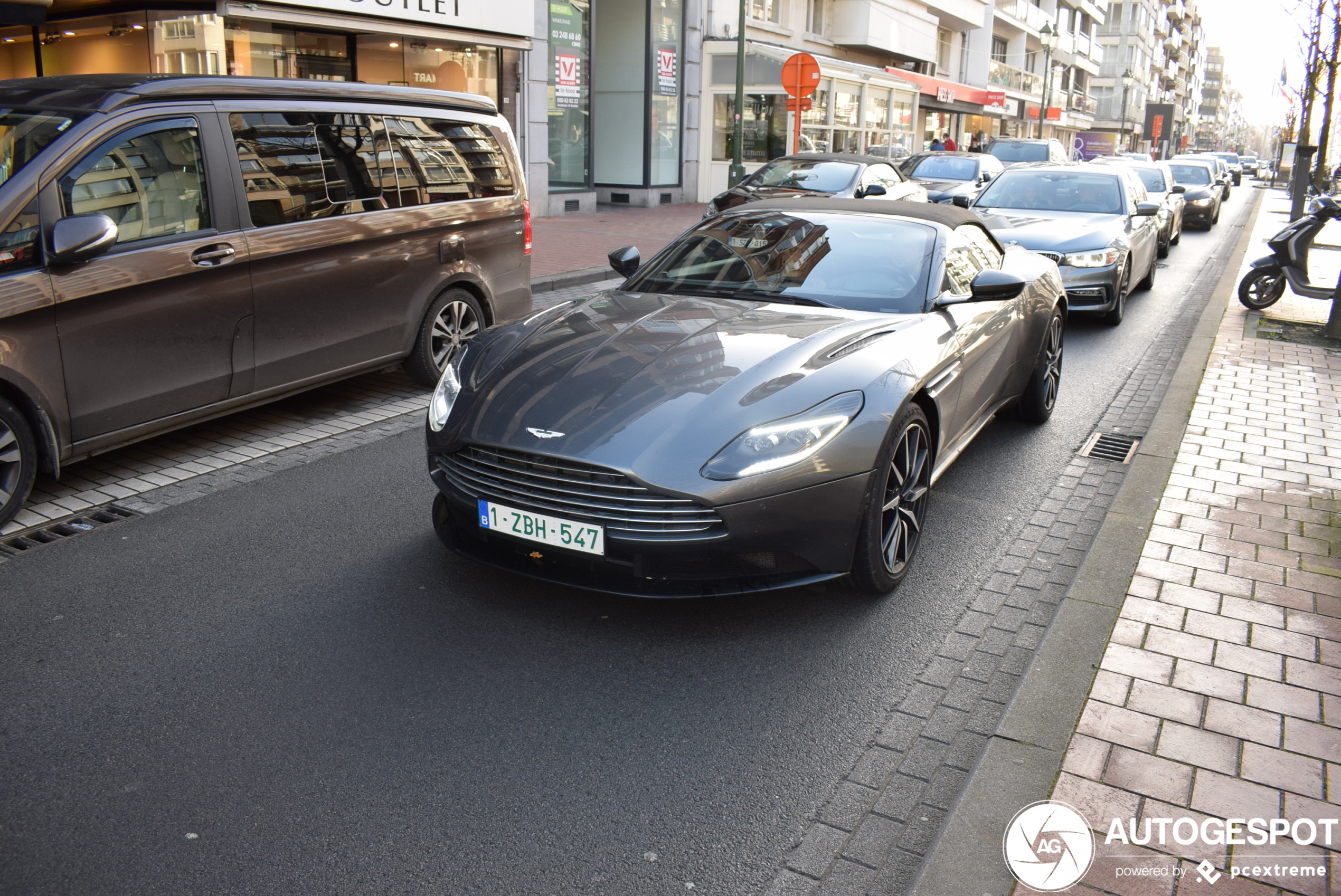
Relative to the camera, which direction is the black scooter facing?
to the viewer's left

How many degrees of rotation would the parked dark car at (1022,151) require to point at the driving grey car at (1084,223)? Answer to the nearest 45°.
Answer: approximately 45° to its left

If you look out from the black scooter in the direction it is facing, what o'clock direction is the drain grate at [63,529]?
The drain grate is roughly at 10 o'clock from the black scooter.

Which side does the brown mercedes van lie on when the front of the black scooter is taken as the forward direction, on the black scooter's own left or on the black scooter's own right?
on the black scooter's own left

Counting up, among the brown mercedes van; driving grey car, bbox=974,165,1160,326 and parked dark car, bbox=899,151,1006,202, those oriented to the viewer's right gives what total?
0

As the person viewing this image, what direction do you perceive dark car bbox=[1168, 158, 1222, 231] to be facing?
facing the viewer and to the left of the viewer

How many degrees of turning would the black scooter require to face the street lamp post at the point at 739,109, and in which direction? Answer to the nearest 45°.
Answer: approximately 45° to its right

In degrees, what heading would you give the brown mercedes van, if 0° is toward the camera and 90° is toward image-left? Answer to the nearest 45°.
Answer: approximately 45°

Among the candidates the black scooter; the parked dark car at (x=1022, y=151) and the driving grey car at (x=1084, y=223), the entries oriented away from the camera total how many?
0
